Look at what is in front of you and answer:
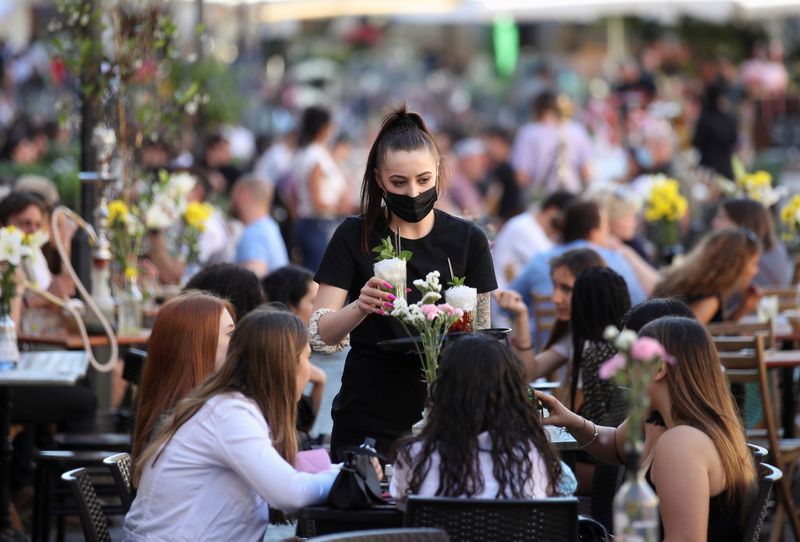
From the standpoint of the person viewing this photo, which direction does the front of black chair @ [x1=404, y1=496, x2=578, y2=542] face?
facing away from the viewer

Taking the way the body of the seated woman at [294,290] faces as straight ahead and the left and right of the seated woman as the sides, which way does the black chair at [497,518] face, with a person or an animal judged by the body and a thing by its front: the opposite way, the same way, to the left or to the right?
to the left

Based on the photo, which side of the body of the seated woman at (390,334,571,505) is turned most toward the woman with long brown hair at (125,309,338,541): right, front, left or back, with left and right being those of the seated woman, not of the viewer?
left

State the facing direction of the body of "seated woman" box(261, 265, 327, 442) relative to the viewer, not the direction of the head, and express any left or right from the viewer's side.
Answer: facing to the right of the viewer

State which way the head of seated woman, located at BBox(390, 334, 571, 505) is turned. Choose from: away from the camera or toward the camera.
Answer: away from the camera

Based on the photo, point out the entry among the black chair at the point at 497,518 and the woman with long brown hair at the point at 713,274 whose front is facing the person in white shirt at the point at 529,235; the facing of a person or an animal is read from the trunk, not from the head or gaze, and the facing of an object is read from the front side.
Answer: the black chair

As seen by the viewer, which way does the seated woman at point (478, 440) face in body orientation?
away from the camera

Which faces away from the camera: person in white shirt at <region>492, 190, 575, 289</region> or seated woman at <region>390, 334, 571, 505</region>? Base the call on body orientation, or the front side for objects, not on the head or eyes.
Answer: the seated woman

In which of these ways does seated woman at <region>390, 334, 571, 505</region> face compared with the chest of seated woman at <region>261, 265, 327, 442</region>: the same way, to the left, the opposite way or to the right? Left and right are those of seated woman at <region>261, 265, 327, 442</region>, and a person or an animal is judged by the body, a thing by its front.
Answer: to the left

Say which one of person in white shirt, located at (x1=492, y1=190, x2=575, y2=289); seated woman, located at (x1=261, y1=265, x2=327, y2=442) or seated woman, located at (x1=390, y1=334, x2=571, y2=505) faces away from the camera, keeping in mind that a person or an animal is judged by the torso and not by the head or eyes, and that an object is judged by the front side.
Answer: seated woman, located at (x1=390, y1=334, x2=571, y2=505)

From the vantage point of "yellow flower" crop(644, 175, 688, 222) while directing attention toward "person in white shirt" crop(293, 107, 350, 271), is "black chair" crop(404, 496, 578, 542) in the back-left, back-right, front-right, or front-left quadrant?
back-left
